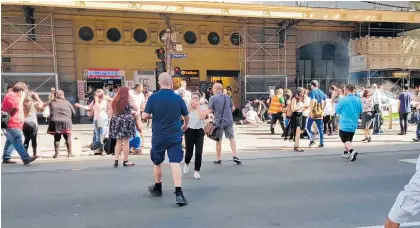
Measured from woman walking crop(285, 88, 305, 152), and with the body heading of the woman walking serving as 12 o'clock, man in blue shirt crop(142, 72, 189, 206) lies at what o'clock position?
The man in blue shirt is roughly at 2 o'clock from the woman walking.

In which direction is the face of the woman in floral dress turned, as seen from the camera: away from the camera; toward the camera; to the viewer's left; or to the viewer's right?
away from the camera

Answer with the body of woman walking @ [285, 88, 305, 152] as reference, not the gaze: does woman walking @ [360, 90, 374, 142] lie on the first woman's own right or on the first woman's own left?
on the first woman's own left

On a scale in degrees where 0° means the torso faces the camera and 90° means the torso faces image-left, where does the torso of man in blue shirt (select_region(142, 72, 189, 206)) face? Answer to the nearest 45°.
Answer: approximately 180°

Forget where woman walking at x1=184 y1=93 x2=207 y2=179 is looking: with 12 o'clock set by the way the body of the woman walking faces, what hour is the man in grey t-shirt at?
The man in grey t-shirt is roughly at 7 o'clock from the woman walking.

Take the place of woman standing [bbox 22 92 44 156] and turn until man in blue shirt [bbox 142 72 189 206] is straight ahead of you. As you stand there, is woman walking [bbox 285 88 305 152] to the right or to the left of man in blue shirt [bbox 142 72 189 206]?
left

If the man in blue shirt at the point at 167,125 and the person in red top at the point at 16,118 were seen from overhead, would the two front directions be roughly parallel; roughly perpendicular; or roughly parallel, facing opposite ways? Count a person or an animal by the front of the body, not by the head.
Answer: roughly perpendicular

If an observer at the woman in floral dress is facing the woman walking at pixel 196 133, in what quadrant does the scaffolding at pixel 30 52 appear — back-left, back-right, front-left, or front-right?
back-left

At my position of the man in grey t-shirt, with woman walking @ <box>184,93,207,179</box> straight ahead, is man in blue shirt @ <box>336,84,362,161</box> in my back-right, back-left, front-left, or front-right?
back-left
